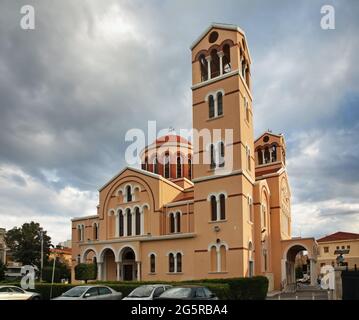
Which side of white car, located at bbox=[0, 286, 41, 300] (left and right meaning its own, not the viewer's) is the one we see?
right
